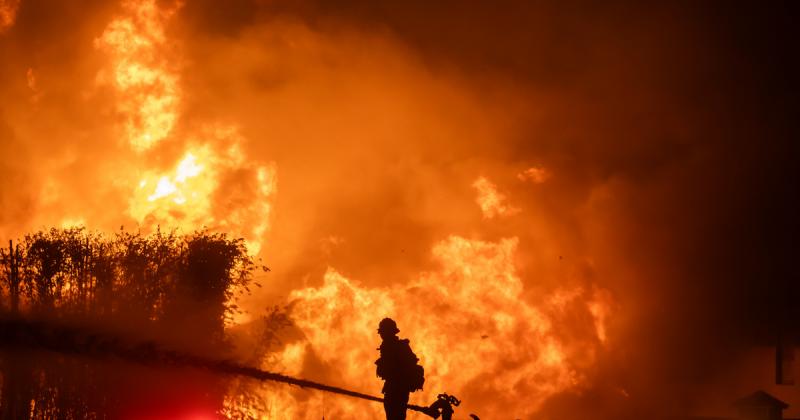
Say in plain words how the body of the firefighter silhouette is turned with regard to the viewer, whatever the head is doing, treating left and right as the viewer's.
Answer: facing to the left of the viewer
